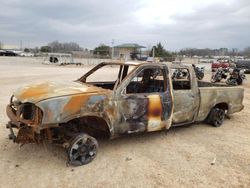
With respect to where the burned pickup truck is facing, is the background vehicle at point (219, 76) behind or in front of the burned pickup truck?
behind

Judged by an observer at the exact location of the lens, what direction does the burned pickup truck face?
facing the viewer and to the left of the viewer

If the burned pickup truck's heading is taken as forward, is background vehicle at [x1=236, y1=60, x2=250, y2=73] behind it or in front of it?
behind

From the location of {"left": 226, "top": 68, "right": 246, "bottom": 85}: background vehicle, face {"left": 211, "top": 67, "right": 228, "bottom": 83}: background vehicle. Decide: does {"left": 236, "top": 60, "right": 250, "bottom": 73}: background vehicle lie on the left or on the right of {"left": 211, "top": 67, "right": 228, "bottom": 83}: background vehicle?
right

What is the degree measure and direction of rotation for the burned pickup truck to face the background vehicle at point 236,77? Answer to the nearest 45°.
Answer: approximately 180°
